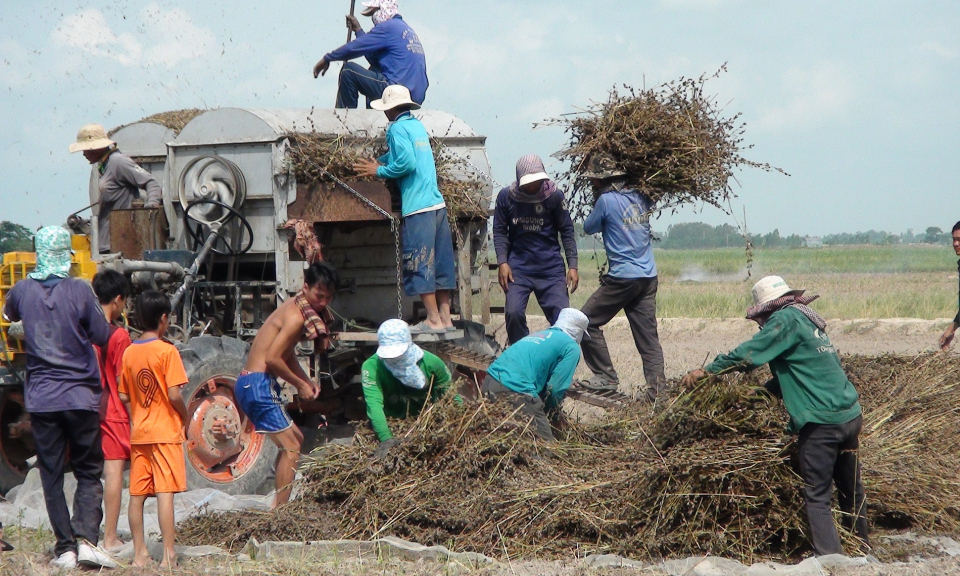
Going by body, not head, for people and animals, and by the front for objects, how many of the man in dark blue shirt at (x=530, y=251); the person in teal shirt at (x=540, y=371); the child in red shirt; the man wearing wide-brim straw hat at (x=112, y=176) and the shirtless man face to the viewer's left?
1

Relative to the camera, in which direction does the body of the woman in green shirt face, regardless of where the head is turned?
toward the camera

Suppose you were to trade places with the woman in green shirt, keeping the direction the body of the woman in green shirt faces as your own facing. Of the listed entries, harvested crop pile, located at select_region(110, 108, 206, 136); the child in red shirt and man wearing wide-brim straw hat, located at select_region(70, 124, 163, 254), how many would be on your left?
0

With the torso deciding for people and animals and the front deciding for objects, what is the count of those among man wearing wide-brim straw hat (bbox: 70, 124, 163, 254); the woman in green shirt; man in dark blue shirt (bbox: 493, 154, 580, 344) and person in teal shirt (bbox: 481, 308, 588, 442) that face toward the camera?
2

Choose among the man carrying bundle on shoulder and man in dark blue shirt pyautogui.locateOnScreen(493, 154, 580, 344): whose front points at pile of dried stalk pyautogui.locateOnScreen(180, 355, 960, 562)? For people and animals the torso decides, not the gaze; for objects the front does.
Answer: the man in dark blue shirt

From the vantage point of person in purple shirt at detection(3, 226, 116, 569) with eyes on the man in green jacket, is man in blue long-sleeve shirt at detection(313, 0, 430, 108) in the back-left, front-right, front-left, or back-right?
front-left

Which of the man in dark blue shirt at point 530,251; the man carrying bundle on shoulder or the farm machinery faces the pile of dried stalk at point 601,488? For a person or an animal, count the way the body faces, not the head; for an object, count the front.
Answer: the man in dark blue shirt

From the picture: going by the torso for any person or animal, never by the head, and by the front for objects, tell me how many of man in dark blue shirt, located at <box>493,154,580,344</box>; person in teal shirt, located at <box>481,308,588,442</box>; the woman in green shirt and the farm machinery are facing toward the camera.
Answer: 2

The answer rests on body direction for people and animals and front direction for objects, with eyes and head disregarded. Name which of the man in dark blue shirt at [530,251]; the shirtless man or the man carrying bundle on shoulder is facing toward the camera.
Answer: the man in dark blue shirt

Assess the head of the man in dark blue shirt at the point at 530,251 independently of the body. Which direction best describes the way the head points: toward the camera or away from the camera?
toward the camera

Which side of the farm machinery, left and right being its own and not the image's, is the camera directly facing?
left

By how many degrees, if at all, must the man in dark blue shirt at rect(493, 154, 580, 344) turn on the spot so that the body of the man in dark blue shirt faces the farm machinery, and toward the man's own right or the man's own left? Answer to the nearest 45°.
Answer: approximately 90° to the man's own right

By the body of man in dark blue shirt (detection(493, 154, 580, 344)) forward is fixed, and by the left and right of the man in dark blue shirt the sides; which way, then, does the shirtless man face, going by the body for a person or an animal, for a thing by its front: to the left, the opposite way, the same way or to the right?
to the left
